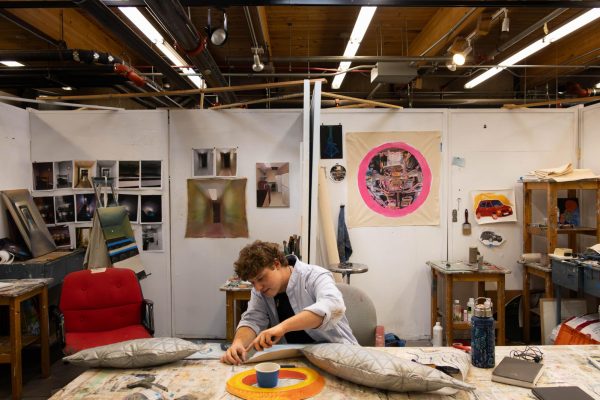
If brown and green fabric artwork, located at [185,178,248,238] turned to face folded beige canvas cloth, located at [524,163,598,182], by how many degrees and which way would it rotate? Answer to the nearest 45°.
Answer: approximately 90° to its left

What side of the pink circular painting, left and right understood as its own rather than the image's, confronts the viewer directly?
front

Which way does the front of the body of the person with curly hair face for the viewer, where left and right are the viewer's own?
facing the viewer and to the left of the viewer

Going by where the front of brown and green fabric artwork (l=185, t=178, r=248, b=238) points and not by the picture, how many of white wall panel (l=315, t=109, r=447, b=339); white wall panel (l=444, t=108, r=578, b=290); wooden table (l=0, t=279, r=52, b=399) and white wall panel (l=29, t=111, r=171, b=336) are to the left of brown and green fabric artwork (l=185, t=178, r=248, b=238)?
2

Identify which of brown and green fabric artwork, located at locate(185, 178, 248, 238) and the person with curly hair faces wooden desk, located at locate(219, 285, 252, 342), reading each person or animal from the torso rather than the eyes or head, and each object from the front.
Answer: the brown and green fabric artwork

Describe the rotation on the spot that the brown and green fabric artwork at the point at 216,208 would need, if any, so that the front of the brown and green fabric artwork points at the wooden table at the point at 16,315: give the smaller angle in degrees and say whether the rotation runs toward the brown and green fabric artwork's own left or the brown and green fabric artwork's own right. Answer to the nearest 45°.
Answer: approximately 45° to the brown and green fabric artwork's own right

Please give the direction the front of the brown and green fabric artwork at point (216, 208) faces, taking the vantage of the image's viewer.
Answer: facing the viewer

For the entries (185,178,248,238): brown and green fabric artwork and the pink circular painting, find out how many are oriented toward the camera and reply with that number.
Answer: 2

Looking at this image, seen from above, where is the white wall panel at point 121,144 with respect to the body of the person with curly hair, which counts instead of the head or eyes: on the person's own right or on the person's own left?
on the person's own right

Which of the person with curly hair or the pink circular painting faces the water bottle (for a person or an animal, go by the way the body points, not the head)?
the pink circular painting

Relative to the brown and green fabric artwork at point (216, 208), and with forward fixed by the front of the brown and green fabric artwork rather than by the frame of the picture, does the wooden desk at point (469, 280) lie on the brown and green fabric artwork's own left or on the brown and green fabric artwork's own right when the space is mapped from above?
on the brown and green fabric artwork's own left

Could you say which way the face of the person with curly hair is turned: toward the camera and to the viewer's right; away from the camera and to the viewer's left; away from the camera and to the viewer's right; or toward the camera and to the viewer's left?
toward the camera and to the viewer's left

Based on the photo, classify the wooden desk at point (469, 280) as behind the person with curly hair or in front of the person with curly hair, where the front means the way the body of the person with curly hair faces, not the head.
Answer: behind
